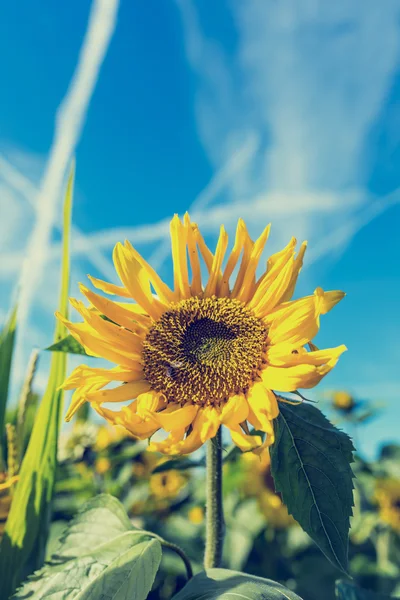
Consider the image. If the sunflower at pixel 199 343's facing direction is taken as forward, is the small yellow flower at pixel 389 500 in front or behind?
behind

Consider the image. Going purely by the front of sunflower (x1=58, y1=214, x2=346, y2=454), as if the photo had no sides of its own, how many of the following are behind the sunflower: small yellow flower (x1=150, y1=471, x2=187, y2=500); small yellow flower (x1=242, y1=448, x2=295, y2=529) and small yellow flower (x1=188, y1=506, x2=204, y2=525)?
3

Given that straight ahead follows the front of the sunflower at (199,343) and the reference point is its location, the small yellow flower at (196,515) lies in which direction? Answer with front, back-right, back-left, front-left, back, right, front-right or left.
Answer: back

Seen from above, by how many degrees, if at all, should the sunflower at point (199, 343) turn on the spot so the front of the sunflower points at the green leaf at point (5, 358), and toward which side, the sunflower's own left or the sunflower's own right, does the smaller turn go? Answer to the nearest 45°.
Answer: approximately 135° to the sunflower's own right

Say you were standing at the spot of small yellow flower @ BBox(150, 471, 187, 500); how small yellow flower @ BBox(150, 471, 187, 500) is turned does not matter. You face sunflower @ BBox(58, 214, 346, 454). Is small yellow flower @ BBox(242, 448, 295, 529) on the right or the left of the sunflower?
left

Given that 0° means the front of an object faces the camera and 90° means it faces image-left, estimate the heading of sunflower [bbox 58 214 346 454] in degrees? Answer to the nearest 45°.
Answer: approximately 0°
